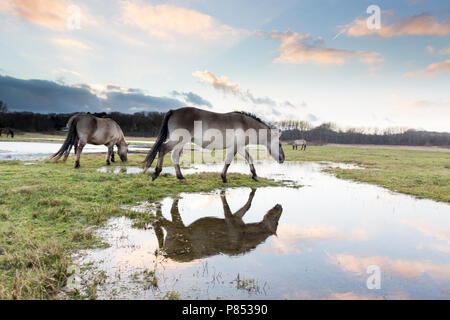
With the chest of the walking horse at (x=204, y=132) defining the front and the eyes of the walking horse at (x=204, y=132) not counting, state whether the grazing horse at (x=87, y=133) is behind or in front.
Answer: behind

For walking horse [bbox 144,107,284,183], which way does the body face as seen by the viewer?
to the viewer's right
